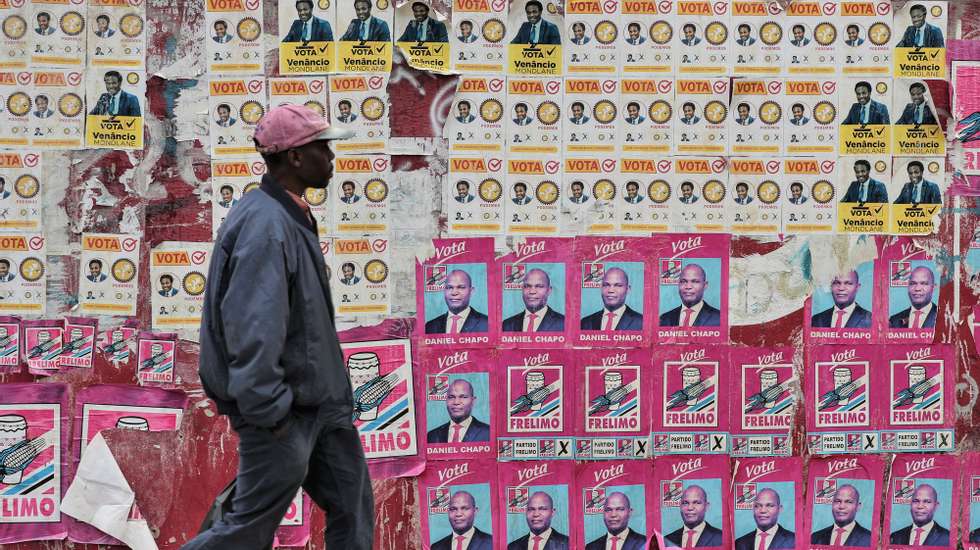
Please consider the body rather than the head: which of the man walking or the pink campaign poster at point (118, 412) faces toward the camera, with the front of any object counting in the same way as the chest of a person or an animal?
the pink campaign poster

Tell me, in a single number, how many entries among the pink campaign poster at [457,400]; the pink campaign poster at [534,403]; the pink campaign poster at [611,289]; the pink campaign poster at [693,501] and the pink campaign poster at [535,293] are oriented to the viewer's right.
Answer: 0

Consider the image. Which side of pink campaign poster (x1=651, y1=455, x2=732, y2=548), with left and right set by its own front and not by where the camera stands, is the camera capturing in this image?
front

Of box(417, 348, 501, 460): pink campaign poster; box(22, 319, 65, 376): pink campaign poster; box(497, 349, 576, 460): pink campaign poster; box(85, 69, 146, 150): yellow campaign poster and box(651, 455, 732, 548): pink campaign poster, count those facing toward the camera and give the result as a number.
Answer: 5

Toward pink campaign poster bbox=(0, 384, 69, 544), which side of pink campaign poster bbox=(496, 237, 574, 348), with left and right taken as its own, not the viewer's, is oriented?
right

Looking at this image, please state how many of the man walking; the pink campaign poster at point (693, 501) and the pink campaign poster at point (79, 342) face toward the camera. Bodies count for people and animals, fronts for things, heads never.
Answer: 2

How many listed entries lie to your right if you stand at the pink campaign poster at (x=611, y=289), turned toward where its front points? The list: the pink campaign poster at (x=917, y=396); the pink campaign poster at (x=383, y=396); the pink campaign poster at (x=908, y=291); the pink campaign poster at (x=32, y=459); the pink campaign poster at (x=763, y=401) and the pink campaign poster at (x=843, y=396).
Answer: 2

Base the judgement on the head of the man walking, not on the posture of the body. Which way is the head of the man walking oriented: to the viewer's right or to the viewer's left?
to the viewer's right

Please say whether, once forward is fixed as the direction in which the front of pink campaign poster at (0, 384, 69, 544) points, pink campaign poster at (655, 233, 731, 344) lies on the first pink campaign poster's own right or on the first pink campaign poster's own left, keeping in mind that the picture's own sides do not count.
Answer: on the first pink campaign poster's own left

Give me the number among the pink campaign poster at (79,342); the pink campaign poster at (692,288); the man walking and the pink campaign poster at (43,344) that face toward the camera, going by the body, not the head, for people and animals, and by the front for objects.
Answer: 3

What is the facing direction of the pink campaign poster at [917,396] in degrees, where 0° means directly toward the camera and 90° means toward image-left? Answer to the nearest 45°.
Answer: approximately 0°

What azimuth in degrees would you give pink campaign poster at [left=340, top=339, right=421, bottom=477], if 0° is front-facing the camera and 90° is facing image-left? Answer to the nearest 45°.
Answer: approximately 0°

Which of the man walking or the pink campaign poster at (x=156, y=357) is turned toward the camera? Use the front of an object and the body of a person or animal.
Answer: the pink campaign poster

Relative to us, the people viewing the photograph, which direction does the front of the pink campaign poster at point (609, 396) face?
facing the viewer

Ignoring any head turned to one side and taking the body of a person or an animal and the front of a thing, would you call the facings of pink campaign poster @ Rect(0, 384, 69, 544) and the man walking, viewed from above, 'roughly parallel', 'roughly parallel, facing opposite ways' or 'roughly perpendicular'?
roughly perpendicular

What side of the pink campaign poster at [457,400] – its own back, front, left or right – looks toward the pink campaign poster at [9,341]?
right

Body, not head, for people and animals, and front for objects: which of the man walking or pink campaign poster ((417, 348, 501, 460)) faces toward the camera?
the pink campaign poster

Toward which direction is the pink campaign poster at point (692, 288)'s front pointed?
toward the camera
